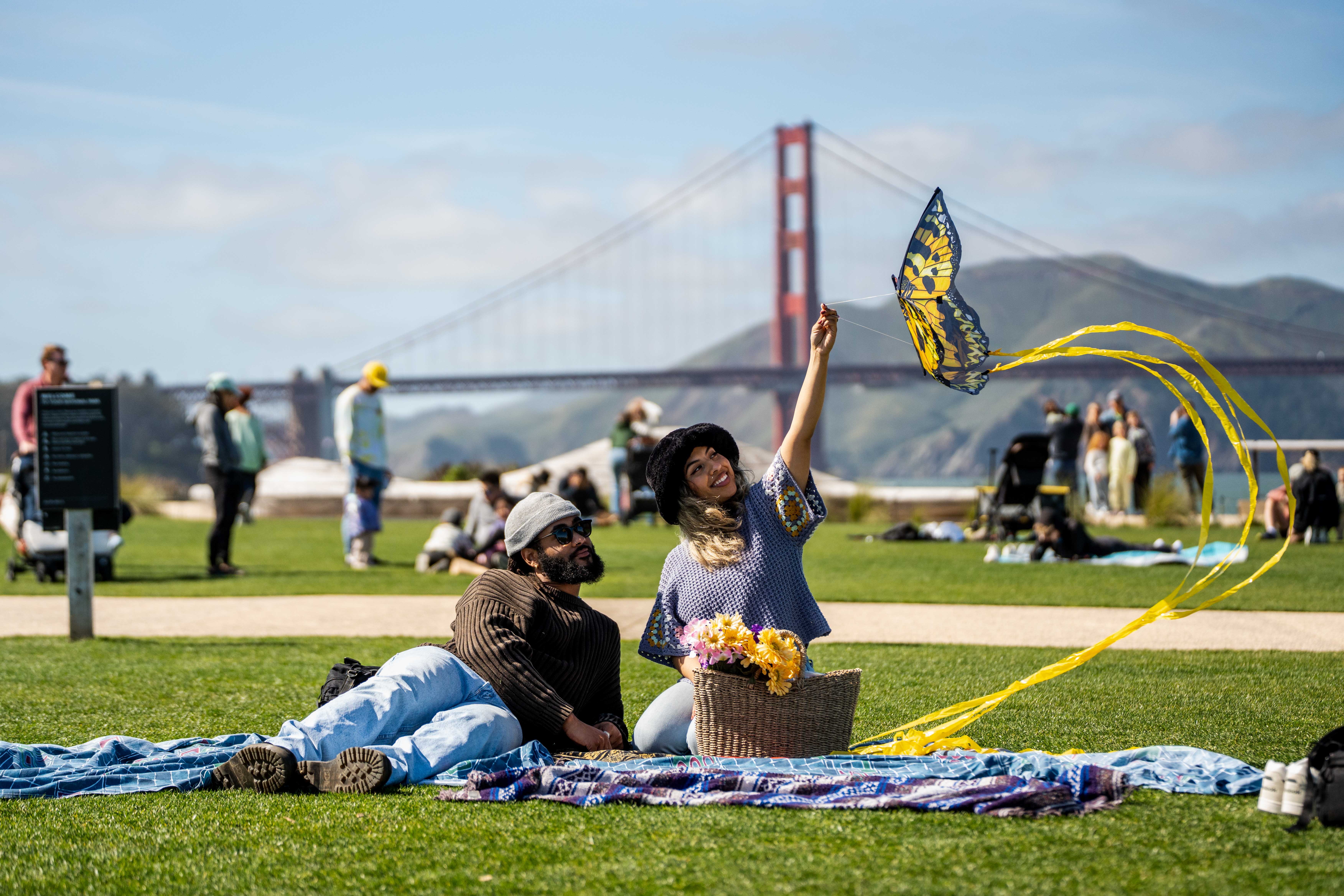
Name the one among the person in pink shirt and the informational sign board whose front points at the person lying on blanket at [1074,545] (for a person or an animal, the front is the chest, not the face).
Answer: the person in pink shirt

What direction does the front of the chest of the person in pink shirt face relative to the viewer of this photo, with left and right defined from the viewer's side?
facing to the right of the viewer

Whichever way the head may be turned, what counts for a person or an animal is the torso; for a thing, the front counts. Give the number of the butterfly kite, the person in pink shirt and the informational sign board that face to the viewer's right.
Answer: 1

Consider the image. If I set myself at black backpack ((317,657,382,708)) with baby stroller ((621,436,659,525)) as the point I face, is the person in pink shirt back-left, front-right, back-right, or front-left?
front-left

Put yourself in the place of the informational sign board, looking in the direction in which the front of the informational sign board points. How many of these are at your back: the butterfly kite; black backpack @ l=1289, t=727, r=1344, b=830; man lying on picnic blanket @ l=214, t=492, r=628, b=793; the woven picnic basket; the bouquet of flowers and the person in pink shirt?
1

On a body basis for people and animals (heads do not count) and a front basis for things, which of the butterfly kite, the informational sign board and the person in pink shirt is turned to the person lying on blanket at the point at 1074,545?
the person in pink shirt

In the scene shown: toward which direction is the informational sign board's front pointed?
toward the camera

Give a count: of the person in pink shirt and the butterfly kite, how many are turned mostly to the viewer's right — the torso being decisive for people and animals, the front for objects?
1

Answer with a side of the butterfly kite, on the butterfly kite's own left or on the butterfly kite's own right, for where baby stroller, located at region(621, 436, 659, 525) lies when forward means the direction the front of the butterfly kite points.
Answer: on the butterfly kite's own right

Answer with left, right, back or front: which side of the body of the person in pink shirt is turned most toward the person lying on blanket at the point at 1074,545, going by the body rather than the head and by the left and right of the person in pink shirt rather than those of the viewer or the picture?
front

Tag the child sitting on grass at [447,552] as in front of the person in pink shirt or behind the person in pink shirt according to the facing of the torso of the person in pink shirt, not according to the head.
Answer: in front
